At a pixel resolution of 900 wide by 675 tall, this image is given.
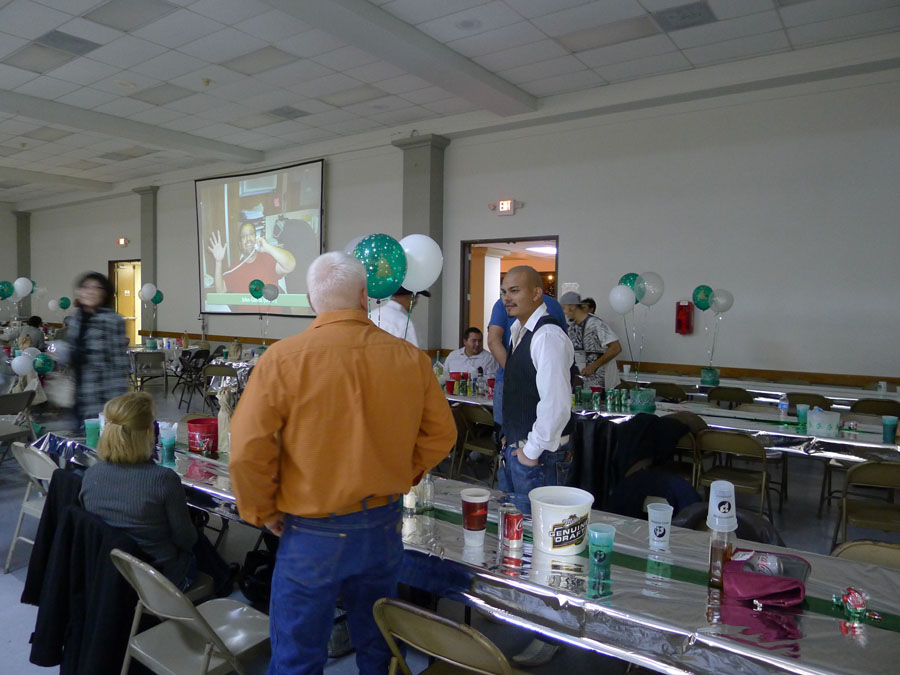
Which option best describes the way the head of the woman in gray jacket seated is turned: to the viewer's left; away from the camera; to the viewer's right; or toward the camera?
away from the camera

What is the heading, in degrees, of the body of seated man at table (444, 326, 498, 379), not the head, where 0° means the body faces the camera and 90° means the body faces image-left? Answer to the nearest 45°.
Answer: approximately 0°

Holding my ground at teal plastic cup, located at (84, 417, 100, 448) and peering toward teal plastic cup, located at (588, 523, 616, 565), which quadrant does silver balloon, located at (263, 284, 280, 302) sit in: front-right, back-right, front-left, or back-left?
back-left

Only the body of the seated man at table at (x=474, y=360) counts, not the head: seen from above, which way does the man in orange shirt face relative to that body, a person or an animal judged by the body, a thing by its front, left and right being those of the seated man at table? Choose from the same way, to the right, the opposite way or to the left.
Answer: the opposite way

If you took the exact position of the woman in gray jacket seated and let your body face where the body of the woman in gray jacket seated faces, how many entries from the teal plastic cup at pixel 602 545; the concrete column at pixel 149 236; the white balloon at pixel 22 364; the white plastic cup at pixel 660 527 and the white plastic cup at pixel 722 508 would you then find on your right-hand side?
3

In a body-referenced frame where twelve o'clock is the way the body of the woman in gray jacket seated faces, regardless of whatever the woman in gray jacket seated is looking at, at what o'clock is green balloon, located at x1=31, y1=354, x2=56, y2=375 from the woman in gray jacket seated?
The green balloon is roughly at 10 o'clock from the woman in gray jacket seated.

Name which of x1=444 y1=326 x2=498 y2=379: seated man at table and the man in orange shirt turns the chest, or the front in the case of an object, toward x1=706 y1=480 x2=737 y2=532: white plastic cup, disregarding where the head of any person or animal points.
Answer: the seated man at table

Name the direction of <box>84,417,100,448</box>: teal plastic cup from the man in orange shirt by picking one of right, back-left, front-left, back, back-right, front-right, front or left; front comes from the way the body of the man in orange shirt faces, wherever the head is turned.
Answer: front-left

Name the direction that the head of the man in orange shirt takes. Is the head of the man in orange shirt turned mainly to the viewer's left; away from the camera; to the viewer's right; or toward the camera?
away from the camera

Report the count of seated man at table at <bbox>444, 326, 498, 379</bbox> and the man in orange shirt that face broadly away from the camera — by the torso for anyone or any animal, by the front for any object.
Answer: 1

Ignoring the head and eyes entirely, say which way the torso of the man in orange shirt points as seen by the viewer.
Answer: away from the camera

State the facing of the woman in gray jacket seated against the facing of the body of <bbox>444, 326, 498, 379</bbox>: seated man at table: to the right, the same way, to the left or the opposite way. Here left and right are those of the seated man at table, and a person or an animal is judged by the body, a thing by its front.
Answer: the opposite way

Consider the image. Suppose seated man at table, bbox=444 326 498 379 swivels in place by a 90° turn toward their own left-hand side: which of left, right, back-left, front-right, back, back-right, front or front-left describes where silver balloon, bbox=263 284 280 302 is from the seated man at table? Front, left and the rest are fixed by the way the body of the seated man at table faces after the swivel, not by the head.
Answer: back-left

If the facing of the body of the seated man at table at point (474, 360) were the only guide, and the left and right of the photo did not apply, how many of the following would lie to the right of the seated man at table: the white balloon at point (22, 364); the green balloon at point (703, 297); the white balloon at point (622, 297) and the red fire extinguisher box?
1
